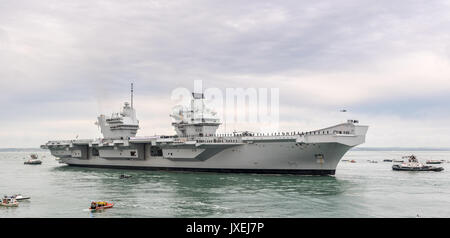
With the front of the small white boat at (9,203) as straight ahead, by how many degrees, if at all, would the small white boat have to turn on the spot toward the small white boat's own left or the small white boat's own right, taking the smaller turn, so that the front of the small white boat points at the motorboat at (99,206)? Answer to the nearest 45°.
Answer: approximately 45° to the small white boat's own right

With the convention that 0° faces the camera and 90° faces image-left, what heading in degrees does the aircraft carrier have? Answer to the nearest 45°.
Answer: approximately 315°

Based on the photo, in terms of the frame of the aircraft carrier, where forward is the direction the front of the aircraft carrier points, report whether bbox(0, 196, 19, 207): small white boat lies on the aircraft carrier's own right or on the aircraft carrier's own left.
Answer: on the aircraft carrier's own right

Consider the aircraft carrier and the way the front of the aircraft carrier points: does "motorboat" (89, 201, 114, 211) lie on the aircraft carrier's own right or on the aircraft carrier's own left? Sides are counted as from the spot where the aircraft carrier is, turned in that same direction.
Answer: on the aircraft carrier's own right

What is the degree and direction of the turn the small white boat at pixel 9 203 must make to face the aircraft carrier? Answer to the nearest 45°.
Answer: approximately 45° to its left

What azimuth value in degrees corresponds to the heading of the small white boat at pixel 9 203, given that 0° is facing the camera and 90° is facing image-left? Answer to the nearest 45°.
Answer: approximately 270°
